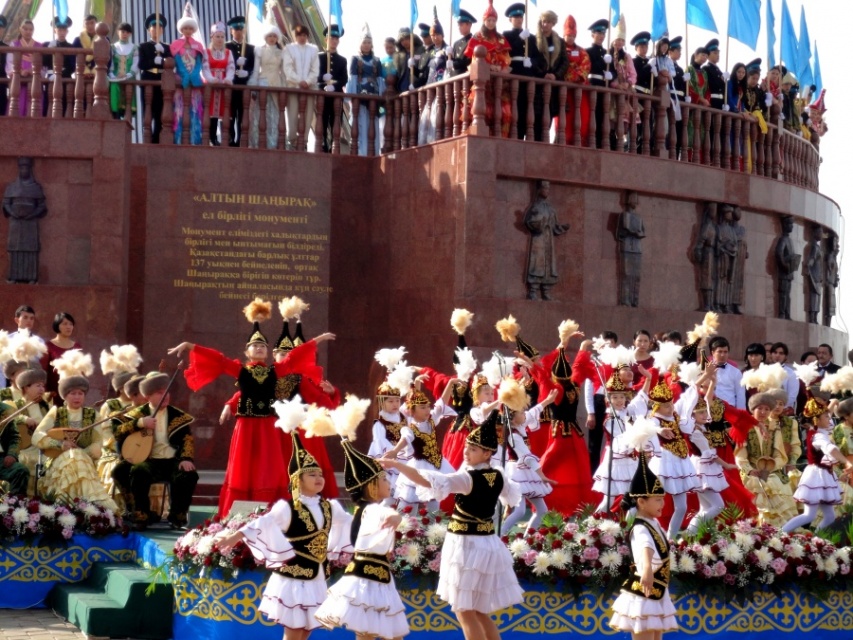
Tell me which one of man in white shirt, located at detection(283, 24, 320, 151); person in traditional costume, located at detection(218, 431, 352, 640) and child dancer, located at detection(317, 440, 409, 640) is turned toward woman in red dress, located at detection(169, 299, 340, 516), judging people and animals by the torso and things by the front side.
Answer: the man in white shirt

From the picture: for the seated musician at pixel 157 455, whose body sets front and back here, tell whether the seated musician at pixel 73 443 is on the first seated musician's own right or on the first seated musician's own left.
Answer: on the first seated musician's own right

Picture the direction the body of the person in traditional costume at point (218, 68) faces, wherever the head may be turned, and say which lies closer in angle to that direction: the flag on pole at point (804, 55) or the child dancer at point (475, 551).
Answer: the child dancer

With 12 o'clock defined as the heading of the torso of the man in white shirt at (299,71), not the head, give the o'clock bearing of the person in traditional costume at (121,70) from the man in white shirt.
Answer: The person in traditional costume is roughly at 3 o'clock from the man in white shirt.
